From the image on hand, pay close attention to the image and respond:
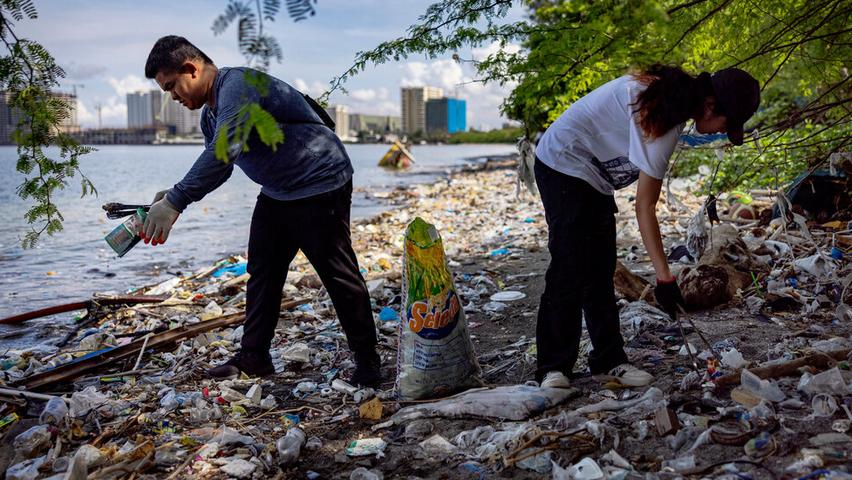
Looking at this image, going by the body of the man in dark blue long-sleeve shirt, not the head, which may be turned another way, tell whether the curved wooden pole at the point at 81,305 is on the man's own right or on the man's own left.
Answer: on the man's own right

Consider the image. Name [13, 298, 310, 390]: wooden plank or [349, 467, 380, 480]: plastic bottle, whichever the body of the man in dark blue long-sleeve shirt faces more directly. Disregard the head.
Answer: the wooden plank

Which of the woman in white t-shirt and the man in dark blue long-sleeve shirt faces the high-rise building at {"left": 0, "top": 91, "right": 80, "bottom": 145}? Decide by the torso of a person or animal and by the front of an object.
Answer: the man in dark blue long-sleeve shirt

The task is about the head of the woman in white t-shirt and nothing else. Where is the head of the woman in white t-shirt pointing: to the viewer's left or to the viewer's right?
to the viewer's right

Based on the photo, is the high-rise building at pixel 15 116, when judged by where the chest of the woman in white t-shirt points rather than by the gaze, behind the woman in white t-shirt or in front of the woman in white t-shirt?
behind

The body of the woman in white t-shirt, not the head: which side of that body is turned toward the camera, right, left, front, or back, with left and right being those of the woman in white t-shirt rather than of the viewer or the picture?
right

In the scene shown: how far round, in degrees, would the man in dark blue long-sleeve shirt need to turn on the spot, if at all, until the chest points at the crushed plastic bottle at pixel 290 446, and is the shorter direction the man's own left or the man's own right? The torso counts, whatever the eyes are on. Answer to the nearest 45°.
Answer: approximately 90° to the man's own left

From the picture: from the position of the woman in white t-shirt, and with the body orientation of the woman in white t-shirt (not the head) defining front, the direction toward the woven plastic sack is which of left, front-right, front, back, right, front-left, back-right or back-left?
back

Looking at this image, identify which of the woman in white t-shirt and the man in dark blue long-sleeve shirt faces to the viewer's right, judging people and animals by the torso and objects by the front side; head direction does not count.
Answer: the woman in white t-shirt

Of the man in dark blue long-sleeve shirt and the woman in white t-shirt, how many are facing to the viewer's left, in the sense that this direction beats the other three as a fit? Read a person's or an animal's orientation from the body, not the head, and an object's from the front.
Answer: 1

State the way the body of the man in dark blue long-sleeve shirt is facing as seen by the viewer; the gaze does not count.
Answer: to the viewer's left

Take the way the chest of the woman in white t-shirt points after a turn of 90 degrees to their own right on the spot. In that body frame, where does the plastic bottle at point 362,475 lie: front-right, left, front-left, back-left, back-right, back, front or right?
front-right
